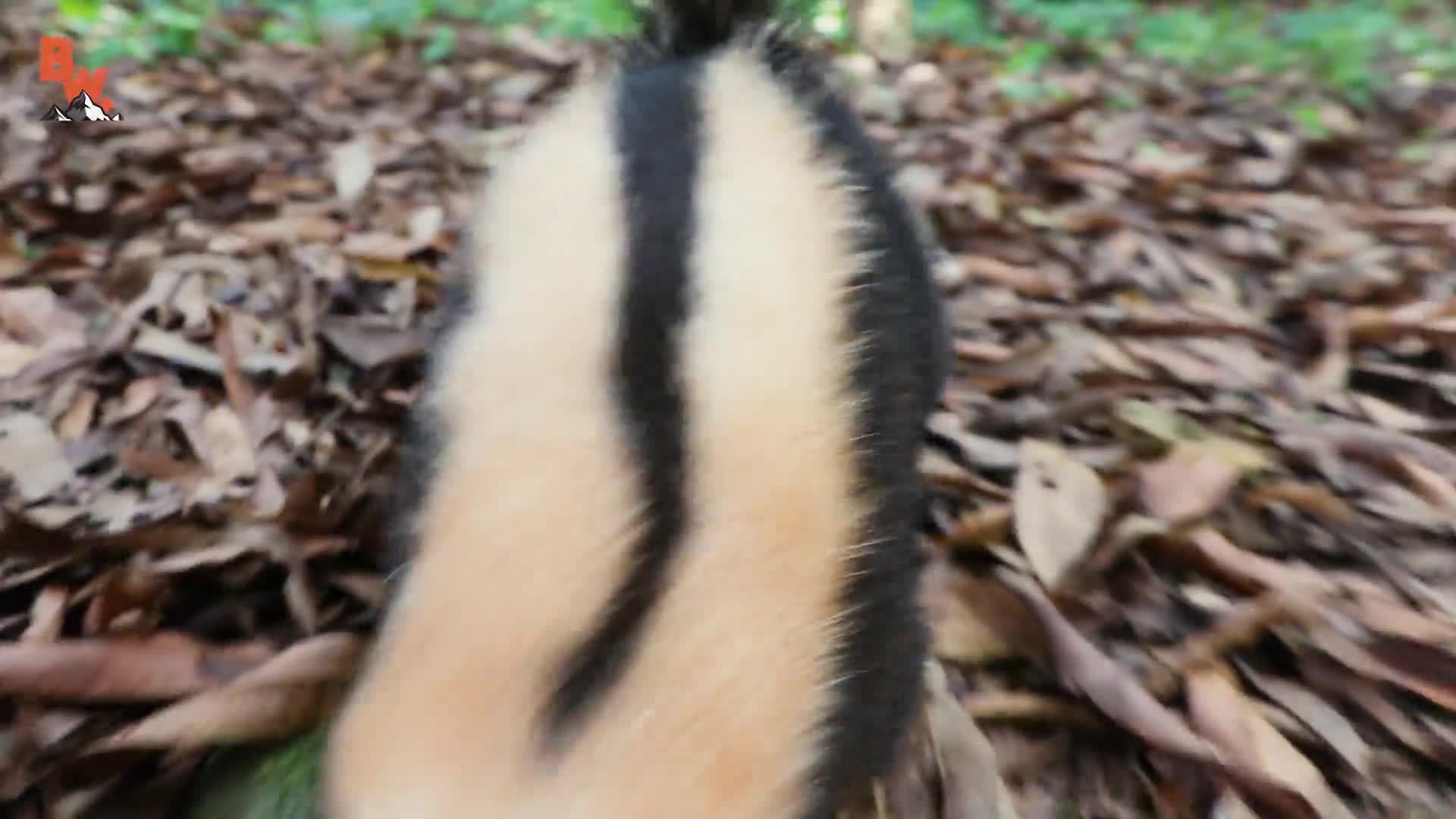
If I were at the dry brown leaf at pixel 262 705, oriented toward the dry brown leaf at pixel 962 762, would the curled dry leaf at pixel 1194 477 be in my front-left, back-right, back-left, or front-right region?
front-left

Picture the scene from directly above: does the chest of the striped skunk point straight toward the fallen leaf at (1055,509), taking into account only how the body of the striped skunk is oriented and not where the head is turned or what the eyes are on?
no

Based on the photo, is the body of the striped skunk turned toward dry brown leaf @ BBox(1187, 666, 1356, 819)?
no
